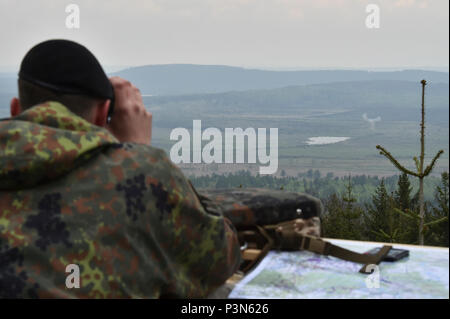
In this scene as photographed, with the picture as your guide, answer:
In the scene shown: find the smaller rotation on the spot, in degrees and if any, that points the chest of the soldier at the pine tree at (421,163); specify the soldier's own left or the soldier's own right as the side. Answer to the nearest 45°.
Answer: approximately 45° to the soldier's own right

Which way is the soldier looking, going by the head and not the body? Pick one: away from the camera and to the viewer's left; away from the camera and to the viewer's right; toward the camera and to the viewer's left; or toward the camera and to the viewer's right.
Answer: away from the camera and to the viewer's right

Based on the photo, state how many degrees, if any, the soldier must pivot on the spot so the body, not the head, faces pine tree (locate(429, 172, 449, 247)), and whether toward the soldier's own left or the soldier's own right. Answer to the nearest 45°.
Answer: approximately 45° to the soldier's own right

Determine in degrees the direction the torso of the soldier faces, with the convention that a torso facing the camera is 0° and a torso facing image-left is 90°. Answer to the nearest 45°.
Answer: approximately 180°
